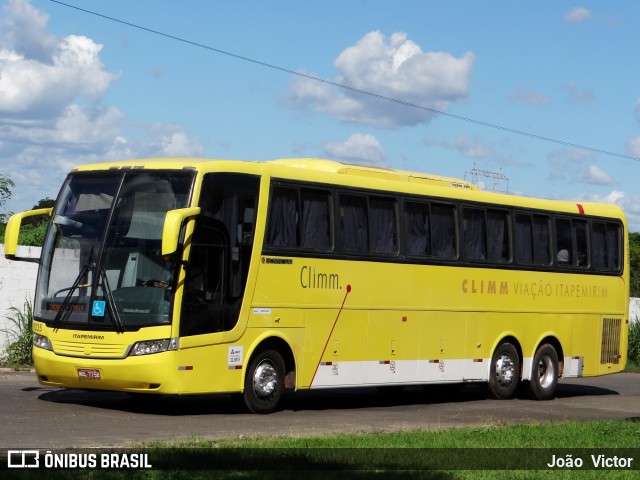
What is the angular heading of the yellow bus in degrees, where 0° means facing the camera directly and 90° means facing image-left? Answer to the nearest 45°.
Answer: approximately 45°

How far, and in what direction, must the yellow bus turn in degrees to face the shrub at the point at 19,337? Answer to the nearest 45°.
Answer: approximately 90° to its right
